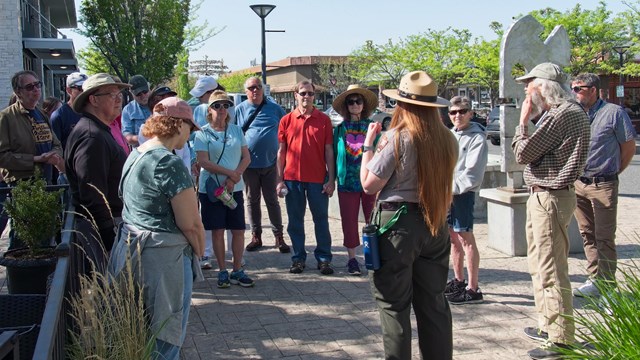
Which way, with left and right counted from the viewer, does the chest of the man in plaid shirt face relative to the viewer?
facing to the left of the viewer

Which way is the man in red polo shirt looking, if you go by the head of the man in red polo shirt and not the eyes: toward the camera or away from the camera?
toward the camera

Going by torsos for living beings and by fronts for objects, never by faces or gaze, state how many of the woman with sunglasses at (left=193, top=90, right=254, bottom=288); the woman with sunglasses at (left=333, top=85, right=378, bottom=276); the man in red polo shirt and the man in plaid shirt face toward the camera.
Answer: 3

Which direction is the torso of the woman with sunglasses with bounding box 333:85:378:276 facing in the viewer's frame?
toward the camera

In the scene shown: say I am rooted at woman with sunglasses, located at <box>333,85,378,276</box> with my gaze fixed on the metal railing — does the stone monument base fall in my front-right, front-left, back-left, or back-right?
back-left

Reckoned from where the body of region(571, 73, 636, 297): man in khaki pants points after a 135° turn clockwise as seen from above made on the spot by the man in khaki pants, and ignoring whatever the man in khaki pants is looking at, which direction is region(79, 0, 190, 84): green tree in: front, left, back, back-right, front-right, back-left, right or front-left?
front-left

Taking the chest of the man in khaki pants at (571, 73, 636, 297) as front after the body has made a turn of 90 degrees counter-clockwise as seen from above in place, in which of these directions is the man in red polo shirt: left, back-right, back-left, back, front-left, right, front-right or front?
back-right

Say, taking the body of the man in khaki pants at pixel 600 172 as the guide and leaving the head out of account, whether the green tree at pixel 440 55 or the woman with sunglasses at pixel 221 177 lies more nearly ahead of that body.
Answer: the woman with sunglasses

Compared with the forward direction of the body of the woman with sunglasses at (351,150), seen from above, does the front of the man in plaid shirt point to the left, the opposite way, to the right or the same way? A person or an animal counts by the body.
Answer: to the right

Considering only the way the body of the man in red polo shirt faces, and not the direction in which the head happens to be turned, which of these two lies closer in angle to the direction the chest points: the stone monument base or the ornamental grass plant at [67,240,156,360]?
the ornamental grass plant

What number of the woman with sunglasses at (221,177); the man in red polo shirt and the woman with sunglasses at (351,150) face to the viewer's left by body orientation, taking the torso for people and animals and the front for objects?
0

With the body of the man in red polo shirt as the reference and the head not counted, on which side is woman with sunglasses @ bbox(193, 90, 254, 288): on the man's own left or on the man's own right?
on the man's own right

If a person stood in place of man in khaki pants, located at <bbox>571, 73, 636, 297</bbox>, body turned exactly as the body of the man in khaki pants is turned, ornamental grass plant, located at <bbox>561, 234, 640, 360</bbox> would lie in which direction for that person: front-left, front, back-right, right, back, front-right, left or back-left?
front-left

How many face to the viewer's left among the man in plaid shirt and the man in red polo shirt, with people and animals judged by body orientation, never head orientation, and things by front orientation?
1

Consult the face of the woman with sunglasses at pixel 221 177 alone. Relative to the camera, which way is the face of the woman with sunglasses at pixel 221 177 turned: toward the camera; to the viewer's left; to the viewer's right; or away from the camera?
toward the camera

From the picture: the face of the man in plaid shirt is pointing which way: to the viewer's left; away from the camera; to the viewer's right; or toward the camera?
to the viewer's left

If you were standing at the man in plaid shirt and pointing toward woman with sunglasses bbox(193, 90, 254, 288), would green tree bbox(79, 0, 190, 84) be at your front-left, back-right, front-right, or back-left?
front-right

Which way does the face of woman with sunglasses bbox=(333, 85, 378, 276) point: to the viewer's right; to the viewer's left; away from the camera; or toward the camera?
toward the camera

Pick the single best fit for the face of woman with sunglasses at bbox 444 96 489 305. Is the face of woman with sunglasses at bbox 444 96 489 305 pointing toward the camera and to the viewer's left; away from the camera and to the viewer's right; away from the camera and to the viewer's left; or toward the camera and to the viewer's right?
toward the camera and to the viewer's left
